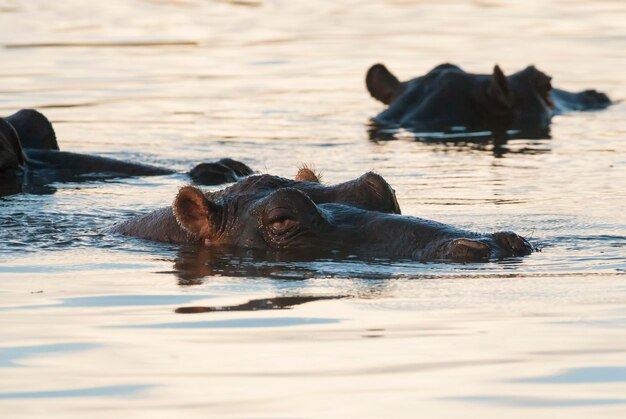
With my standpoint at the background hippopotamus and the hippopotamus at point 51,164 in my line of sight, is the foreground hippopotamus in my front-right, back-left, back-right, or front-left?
front-left

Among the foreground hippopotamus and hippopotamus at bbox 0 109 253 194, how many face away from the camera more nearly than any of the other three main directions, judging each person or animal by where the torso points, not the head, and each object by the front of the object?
0

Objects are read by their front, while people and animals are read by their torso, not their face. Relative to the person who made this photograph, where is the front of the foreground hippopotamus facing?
facing the viewer and to the right of the viewer

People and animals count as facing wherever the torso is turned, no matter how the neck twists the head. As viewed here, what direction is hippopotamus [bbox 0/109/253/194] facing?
to the viewer's right

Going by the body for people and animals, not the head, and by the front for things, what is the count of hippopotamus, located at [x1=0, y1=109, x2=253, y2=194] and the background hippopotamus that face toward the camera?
0

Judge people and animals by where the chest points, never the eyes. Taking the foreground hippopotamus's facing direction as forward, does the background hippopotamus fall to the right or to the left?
on its left

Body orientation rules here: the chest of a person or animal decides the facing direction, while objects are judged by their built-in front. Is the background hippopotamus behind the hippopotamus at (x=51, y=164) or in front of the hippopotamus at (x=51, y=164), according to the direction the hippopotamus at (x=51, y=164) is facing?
in front

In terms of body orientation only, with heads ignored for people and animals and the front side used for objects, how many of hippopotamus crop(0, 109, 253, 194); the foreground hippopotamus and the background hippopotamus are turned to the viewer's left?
0

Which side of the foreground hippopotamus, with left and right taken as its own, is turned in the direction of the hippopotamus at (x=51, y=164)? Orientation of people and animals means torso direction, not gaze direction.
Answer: back

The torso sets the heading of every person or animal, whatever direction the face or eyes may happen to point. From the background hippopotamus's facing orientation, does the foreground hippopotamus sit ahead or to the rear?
to the rear

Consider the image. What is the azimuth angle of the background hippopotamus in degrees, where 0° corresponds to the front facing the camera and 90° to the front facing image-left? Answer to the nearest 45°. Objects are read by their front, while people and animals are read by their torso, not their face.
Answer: approximately 225°
